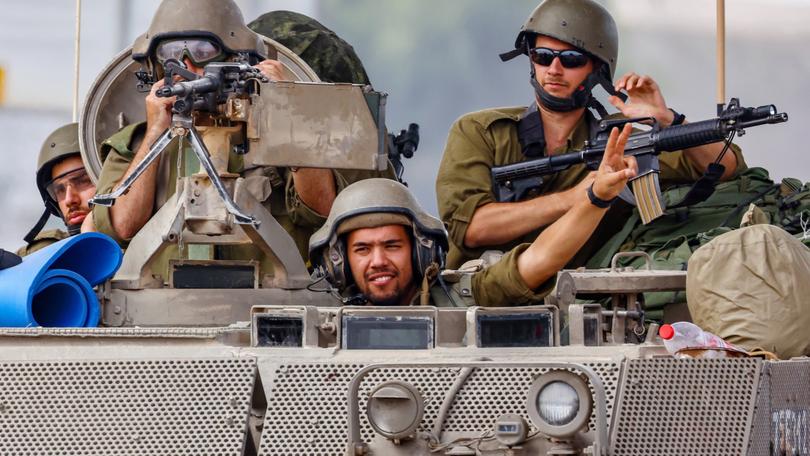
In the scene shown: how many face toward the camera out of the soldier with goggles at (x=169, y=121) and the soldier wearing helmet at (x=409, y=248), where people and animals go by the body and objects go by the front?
2

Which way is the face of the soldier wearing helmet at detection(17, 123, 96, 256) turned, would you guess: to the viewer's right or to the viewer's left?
to the viewer's right

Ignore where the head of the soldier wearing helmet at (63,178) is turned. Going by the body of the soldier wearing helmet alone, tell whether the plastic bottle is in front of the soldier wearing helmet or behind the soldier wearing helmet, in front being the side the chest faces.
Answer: in front

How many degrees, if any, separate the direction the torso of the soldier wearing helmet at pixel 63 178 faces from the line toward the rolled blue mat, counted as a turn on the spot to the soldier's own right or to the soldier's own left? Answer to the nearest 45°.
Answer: approximately 45° to the soldier's own right

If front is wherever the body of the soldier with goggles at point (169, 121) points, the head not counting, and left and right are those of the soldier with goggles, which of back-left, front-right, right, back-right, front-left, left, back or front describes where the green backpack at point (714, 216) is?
left

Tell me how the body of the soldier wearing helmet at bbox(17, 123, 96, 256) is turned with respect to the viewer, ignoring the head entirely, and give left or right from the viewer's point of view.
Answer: facing the viewer and to the right of the viewer

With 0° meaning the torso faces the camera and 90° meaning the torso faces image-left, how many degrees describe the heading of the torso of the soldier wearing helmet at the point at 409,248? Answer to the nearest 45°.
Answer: approximately 0°
